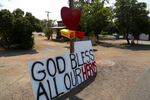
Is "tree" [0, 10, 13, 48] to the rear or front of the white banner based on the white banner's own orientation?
to the rear

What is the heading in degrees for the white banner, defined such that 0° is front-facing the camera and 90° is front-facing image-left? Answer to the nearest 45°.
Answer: approximately 315°

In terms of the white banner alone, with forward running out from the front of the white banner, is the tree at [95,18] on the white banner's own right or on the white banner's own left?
on the white banner's own left

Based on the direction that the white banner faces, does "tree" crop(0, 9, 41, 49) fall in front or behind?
behind

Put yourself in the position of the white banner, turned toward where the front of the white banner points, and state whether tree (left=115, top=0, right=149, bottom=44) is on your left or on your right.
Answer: on your left
